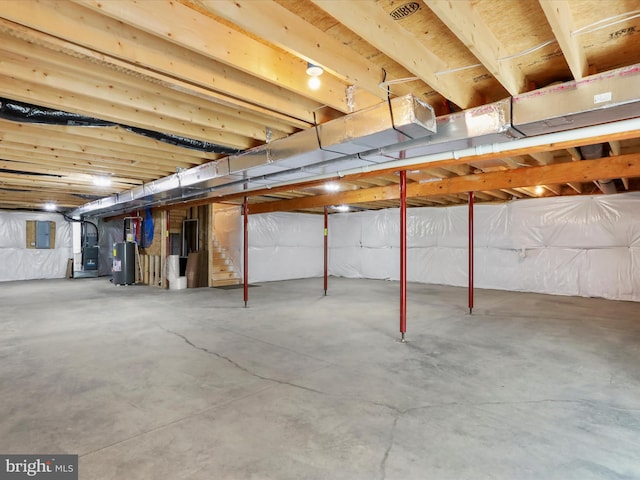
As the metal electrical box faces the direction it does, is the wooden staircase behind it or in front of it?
in front

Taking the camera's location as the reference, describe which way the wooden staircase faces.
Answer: facing the viewer and to the right of the viewer

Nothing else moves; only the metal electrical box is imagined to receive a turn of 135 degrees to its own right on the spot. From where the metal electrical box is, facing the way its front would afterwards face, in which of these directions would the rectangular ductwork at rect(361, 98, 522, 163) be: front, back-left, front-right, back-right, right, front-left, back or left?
back-left

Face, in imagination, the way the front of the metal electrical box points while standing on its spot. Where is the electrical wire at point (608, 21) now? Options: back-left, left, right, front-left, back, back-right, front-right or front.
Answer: front

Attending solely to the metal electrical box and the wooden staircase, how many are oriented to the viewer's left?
0

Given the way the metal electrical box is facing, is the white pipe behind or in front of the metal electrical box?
in front

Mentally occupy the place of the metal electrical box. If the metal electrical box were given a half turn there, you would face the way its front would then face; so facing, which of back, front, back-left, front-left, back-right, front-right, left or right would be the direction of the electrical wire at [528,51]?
back

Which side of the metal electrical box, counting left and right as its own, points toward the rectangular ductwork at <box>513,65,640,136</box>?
front

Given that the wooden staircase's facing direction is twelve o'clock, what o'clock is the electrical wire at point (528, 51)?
The electrical wire is roughly at 1 o'clock from the wooden staircase.

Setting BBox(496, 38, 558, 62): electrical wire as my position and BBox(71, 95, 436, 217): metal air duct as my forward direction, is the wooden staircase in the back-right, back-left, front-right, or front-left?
front-right

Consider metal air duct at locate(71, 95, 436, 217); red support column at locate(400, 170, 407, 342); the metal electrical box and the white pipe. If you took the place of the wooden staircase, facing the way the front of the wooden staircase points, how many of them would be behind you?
1

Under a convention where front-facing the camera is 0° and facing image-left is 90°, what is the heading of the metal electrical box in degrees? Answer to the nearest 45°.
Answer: approximately 0°
